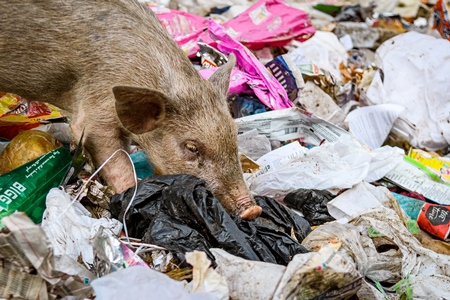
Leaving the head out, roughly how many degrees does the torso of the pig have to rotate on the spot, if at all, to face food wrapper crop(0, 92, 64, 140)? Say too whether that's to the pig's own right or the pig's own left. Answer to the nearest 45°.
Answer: approximately 180°

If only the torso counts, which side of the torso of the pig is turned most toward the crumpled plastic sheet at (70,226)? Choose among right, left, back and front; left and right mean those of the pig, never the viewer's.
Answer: right

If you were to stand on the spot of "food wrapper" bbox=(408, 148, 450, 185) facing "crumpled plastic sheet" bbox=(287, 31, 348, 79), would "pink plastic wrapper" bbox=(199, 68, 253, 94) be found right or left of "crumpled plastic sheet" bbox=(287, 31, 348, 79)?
left

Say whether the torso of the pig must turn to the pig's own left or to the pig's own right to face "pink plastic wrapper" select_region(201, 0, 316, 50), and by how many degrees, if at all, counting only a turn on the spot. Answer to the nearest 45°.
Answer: approximately 90° to the pig's own left

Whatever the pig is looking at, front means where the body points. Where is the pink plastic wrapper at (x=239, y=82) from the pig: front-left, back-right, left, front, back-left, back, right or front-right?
left

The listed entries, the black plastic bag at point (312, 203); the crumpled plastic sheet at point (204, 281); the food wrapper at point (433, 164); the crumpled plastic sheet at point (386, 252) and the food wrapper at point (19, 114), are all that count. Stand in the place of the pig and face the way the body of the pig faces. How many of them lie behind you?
1

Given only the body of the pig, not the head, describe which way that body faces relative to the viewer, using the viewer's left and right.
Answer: facing the viewer and to the right of the viewer

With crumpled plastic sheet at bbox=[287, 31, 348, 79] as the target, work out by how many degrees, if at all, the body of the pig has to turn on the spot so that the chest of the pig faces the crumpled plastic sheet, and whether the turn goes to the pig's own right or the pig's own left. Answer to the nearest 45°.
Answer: approximately 90° to the pig's own left

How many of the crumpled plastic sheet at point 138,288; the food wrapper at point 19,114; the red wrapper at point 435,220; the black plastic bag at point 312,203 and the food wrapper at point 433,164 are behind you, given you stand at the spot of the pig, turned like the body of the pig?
1

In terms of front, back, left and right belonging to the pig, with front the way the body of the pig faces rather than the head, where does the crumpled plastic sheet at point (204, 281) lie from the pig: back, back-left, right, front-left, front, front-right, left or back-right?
front-right

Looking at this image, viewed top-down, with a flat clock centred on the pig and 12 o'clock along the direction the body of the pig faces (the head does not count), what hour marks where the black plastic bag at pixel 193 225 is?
The black plastic bag is roughly at 1 o'clock from the pig.
